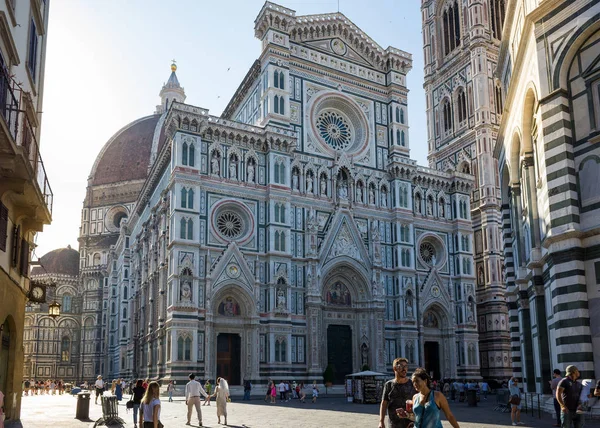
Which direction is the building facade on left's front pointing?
to the viewer's right

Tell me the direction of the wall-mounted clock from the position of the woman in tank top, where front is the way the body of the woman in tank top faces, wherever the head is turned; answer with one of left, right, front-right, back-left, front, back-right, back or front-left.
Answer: right

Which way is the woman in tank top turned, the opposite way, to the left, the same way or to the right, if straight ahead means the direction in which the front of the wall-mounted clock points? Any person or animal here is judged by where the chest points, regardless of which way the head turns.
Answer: to the right

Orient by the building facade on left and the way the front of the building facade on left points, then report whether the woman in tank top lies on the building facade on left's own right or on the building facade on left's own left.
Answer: on the building facade on left's own right

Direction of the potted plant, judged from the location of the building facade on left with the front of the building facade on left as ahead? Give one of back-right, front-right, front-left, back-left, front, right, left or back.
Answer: front-left

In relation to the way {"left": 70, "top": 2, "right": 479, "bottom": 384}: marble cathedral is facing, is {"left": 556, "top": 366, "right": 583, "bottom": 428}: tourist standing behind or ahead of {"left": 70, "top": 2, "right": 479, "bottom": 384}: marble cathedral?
ahead

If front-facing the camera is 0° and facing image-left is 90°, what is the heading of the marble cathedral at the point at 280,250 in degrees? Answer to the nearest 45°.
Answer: approximately 315°
